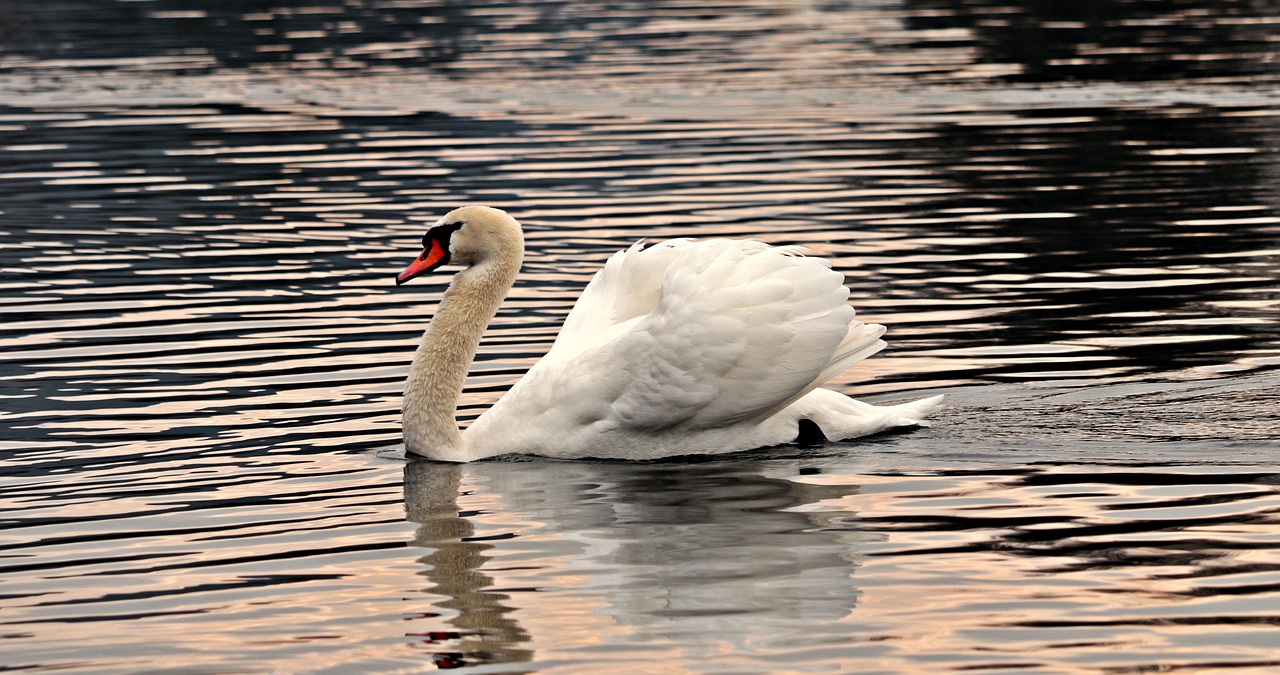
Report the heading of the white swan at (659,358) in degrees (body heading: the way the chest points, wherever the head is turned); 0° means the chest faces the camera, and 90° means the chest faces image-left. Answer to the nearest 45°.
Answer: approximately 90°
